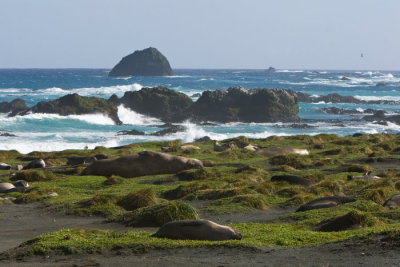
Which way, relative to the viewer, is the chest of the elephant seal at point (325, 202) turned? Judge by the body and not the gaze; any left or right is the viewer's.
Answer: facing to the right of the viewer

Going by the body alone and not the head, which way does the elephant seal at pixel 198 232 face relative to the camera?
to the viewer's right

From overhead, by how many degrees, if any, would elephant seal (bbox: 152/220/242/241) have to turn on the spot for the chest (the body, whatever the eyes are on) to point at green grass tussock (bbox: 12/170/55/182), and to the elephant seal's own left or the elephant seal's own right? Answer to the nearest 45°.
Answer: approximately 135° to the elephant seal's own left
